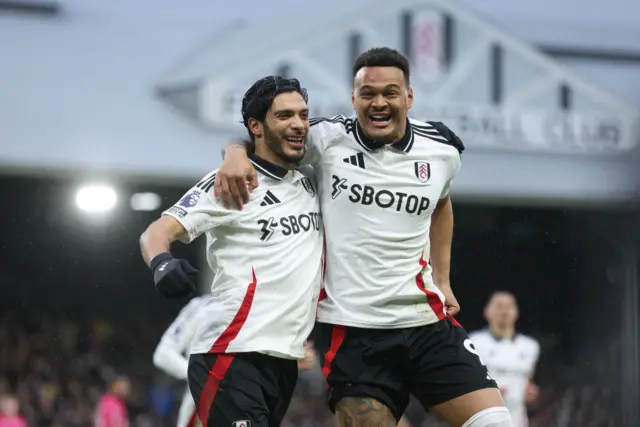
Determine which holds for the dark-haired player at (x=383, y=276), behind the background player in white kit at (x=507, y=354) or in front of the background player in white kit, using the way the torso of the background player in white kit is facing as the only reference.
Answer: in front

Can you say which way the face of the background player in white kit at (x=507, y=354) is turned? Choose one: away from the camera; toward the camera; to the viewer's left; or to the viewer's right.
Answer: toward the camera

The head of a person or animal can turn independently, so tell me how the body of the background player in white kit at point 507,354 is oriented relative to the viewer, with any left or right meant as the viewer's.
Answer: facing the viewer

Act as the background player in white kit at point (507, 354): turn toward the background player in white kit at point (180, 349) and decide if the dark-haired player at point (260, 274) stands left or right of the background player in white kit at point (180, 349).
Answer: left

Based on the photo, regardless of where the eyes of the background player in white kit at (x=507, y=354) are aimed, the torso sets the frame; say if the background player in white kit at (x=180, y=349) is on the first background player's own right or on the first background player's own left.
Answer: on the first background player's own right

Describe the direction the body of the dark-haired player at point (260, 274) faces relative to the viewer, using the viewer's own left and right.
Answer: facing the viewer and to the right of the viewer

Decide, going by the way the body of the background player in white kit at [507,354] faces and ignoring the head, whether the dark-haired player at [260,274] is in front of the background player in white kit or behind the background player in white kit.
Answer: in front

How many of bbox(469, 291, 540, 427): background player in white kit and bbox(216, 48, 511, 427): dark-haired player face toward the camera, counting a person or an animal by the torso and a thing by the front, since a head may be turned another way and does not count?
2

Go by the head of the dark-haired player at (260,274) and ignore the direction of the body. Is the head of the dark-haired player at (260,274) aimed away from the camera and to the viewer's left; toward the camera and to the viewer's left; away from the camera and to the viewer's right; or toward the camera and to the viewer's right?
toward the camera and to the viewer's right

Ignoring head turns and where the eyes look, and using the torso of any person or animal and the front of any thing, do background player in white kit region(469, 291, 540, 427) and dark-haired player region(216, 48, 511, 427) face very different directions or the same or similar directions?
same or similar directions

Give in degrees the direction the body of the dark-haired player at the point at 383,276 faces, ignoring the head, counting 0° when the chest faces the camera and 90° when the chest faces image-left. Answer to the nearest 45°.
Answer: approximately 0°

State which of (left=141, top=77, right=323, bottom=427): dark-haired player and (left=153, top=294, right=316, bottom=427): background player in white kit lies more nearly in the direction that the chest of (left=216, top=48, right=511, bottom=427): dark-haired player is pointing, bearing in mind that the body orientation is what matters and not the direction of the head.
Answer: the dark-haired player

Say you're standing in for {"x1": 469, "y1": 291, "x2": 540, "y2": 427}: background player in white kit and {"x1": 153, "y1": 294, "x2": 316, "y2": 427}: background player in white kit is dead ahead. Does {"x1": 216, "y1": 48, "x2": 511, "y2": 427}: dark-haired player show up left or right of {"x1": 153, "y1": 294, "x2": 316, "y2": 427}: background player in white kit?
left

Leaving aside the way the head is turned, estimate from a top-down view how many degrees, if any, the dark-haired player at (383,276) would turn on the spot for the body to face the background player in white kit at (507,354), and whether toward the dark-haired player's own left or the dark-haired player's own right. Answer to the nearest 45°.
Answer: approximately 180°
